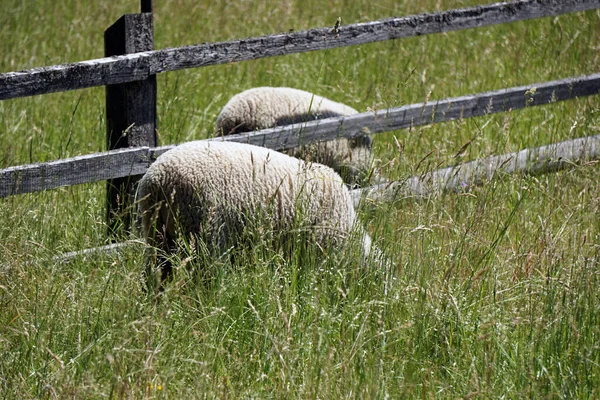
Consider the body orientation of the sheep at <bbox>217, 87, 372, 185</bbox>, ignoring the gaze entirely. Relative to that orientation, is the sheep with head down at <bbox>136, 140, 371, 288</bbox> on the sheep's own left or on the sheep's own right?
on the sheep's own right

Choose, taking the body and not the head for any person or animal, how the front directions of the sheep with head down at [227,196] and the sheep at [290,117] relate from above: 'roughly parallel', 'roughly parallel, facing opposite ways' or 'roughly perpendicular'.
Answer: roughly parallel

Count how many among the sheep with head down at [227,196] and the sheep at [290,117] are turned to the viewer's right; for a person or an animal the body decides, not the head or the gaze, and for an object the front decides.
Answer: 2

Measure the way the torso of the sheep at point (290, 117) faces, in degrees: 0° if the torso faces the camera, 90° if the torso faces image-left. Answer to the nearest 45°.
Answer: approximately 270°

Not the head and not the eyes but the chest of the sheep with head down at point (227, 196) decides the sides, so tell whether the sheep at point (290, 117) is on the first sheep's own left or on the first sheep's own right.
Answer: on the first sheep's own left

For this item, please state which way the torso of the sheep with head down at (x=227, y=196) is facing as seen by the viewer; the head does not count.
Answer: to the viewer's right
